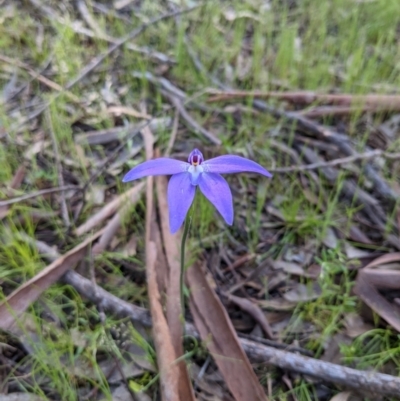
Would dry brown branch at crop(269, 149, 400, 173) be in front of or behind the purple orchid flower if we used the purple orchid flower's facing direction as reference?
behind

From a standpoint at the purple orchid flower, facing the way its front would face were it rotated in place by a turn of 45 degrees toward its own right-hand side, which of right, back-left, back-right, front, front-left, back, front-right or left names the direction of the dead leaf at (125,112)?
back-right

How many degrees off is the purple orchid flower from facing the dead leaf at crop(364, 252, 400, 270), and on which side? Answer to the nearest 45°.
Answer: approximately 135° to its left

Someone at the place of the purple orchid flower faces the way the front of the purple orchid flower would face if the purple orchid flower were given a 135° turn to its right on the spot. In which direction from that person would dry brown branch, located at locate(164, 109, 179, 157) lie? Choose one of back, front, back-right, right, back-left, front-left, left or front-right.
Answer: front-right

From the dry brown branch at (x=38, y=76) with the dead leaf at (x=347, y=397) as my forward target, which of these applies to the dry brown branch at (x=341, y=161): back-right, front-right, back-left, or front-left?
front-left

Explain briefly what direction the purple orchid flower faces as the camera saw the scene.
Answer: facing the viewer
